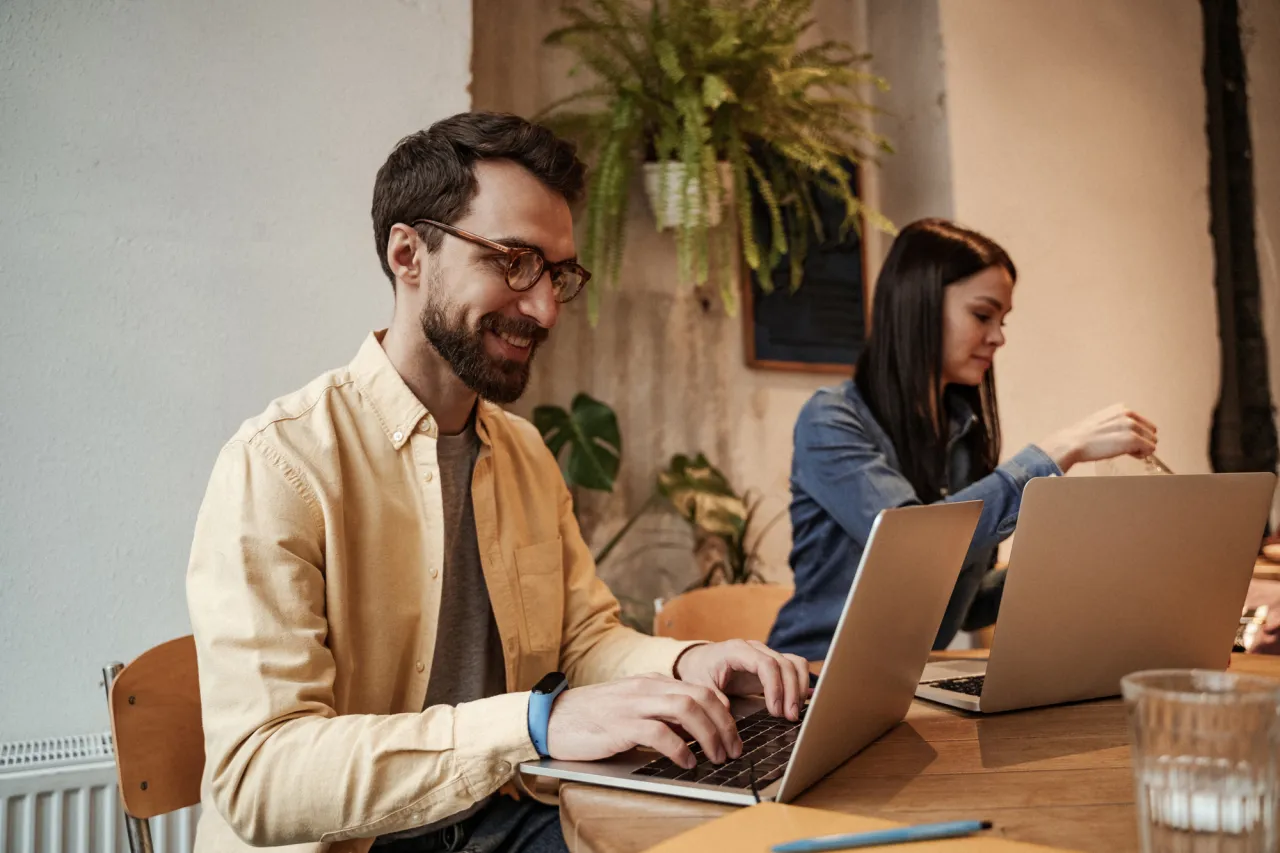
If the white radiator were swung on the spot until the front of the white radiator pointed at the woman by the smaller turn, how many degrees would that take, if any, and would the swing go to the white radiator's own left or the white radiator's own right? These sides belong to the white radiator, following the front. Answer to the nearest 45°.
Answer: approximately 90° to the white radiator's own left

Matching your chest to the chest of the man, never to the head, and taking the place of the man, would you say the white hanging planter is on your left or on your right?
on your left

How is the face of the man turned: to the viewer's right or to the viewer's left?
to the viewer's right

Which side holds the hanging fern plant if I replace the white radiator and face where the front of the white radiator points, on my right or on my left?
on my left

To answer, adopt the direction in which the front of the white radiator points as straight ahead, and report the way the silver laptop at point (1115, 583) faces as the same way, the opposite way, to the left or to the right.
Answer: the opposite way

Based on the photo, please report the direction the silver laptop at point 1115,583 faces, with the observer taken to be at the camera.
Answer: facing away from the viewer and to the left of the viewer

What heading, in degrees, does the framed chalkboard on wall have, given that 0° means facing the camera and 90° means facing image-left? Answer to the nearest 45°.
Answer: approximately 0°
